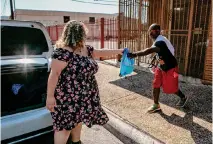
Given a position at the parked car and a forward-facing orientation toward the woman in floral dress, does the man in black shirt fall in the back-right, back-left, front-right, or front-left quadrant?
front-left

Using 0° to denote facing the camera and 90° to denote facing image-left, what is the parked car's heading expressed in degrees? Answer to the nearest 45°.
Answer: approximately 135°

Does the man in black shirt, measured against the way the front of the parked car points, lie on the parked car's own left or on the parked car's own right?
on the parked car's own right

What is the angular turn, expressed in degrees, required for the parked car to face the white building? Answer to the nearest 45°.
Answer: approximately 45° to its right
